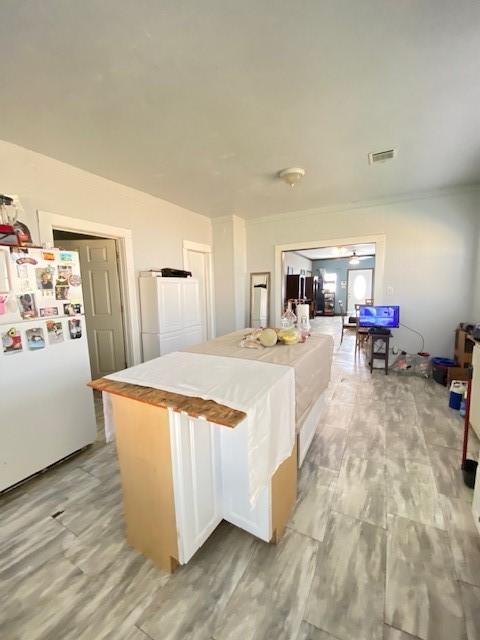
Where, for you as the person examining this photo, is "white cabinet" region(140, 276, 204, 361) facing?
facing the viewer and to the right of the viewer

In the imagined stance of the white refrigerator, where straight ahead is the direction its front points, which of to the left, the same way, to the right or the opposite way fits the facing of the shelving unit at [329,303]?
to the right

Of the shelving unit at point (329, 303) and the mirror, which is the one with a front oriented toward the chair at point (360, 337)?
the shelving unit

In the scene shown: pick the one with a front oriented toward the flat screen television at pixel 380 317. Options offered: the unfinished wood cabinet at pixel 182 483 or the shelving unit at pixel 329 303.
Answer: the shelving unit

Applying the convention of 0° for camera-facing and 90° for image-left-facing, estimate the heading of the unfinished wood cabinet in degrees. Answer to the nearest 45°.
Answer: approximately 0°

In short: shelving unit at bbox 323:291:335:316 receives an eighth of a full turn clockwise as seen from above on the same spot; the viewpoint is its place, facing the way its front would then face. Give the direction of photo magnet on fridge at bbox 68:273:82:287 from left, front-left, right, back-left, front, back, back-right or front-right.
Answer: front-left

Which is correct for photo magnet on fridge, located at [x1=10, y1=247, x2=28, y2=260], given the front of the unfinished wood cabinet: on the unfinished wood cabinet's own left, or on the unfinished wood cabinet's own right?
on the unfinished wood cabinet's own right

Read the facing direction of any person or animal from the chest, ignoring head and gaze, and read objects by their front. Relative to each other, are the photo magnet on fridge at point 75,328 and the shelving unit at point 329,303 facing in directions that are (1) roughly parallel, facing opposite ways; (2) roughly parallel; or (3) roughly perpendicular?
roughly perpendicular

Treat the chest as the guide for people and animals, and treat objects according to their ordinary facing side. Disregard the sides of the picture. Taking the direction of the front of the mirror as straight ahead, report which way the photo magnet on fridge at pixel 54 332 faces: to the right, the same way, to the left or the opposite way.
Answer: to the left

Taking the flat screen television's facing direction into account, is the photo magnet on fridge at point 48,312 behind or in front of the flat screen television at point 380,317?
in front

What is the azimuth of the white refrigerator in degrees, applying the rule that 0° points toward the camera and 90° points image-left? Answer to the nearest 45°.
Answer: approximately 315°

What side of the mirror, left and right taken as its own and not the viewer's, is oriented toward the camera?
front
